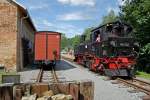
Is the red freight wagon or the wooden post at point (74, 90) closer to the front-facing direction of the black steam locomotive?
the red freight wagon

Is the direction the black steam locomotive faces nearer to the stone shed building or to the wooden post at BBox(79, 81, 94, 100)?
the stone shed building

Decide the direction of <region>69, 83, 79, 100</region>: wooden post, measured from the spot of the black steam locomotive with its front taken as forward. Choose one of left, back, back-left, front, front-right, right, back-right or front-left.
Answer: back-left

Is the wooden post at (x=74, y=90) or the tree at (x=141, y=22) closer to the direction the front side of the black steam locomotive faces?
the tree

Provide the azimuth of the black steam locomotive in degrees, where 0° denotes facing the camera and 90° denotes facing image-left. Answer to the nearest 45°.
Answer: approximately 135°

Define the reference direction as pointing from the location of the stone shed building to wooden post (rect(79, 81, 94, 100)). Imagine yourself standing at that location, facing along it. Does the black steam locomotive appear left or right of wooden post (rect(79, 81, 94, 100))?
left

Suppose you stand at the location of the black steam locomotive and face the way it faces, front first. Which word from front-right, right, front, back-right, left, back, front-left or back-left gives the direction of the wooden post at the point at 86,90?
back-left

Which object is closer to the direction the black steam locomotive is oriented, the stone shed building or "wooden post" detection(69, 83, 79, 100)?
the stone shed building
